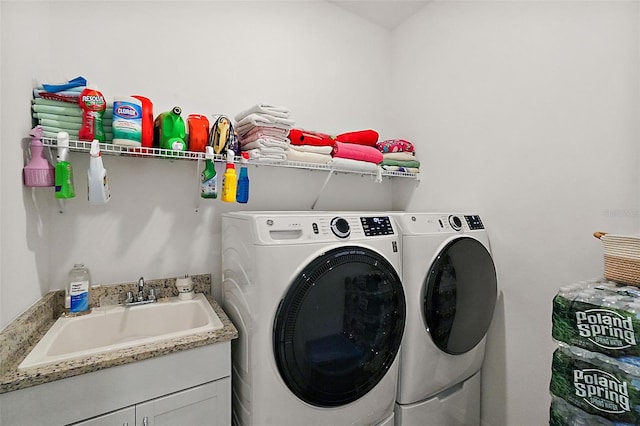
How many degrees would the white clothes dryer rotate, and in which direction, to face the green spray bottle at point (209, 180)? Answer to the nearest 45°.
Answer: approximately 90° to its right

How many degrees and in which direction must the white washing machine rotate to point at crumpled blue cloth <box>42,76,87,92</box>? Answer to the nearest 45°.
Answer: approximately 135° to its right

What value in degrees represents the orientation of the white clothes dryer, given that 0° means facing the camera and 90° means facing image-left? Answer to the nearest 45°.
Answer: approximately 315°

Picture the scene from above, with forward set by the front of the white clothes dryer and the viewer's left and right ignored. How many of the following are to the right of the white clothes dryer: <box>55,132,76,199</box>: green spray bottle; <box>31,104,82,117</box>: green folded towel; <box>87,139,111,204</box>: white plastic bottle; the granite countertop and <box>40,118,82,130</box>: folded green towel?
5

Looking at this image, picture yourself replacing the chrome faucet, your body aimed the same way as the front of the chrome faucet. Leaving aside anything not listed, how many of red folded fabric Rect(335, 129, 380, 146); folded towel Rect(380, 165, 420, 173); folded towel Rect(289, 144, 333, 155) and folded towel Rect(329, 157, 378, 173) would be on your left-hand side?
4

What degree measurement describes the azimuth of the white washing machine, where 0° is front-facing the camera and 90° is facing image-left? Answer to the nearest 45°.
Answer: approximately 315°

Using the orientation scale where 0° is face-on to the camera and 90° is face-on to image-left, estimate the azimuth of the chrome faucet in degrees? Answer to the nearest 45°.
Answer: approximately 0°
